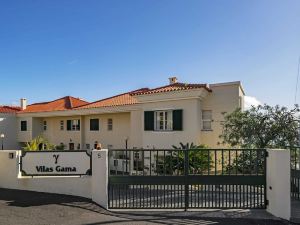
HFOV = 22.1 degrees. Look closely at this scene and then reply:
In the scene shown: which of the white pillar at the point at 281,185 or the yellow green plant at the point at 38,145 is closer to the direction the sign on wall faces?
the white pillar

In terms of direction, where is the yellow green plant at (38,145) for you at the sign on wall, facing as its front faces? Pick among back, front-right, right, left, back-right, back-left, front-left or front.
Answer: back

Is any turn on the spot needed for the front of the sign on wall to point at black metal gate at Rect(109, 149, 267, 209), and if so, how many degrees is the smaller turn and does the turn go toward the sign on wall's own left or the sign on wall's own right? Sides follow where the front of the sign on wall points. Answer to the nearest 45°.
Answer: approximately 45° to the sign on wall's own left

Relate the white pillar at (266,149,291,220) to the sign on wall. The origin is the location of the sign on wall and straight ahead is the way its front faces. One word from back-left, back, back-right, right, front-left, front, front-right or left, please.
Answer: front-left

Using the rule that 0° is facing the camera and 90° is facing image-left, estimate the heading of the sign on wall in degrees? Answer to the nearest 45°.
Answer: approximately 0°

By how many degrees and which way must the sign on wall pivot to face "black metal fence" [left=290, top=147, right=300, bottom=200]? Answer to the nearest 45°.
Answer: approximately 90° to its left

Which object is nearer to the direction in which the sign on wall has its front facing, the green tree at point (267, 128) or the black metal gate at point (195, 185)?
the black metal gate
